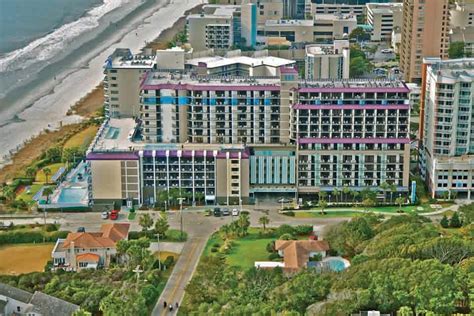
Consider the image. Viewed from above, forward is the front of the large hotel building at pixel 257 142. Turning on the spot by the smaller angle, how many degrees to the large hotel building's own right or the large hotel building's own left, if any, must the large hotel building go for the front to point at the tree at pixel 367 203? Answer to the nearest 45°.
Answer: approximately 90° to the large hotel building's own left

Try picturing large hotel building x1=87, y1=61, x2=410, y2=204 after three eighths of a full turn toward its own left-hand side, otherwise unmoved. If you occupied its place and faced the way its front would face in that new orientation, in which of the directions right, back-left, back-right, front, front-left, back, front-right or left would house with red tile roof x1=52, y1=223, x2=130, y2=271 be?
back

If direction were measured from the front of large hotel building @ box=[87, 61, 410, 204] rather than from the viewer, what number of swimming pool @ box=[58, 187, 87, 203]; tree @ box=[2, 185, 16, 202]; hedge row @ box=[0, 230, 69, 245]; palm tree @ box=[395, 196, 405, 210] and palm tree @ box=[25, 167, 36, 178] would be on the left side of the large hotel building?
1

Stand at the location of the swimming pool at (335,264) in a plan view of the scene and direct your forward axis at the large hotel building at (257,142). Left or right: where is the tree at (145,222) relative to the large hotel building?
left

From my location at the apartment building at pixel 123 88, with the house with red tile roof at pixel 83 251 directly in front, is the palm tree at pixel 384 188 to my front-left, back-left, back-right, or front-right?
front-left

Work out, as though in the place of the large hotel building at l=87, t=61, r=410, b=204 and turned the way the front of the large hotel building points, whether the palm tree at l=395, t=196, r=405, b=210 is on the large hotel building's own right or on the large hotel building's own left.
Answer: on the large hotel building's own left

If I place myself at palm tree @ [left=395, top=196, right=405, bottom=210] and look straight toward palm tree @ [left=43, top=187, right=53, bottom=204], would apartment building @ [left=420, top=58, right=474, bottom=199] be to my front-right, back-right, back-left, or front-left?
back-right

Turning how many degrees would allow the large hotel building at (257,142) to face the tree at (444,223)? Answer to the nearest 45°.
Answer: approximately 45° to its left

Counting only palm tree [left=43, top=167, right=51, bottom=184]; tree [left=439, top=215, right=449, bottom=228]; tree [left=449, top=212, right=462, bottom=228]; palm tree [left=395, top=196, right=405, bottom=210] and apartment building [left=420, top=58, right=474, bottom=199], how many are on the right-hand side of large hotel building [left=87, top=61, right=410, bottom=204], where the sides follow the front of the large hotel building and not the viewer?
1

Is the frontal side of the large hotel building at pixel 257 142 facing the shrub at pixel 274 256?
yes

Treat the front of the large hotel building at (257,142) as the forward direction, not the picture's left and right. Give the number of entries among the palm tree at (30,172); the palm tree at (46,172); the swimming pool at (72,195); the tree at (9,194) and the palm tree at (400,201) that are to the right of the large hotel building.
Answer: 4

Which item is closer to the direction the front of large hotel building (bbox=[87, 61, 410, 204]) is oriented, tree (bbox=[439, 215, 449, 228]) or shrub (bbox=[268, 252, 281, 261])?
the shrub

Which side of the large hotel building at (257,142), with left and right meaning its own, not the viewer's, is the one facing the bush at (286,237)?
front

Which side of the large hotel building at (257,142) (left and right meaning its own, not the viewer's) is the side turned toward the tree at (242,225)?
front

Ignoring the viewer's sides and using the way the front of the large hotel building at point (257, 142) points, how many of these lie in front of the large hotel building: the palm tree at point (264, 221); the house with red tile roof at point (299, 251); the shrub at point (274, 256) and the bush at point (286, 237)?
4

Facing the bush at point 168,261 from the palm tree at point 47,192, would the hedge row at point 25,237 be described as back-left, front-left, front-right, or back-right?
front-right

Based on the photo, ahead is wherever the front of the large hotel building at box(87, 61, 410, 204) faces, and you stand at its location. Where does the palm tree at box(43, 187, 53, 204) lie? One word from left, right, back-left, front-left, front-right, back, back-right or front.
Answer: right

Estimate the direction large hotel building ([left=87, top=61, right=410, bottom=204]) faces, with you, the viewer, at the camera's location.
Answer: facing the viewer

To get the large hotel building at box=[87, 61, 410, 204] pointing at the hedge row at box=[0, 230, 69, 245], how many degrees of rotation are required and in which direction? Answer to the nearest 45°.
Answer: approximately 45° to its right

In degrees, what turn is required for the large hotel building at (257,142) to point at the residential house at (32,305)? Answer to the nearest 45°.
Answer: approximately 45° to its right
